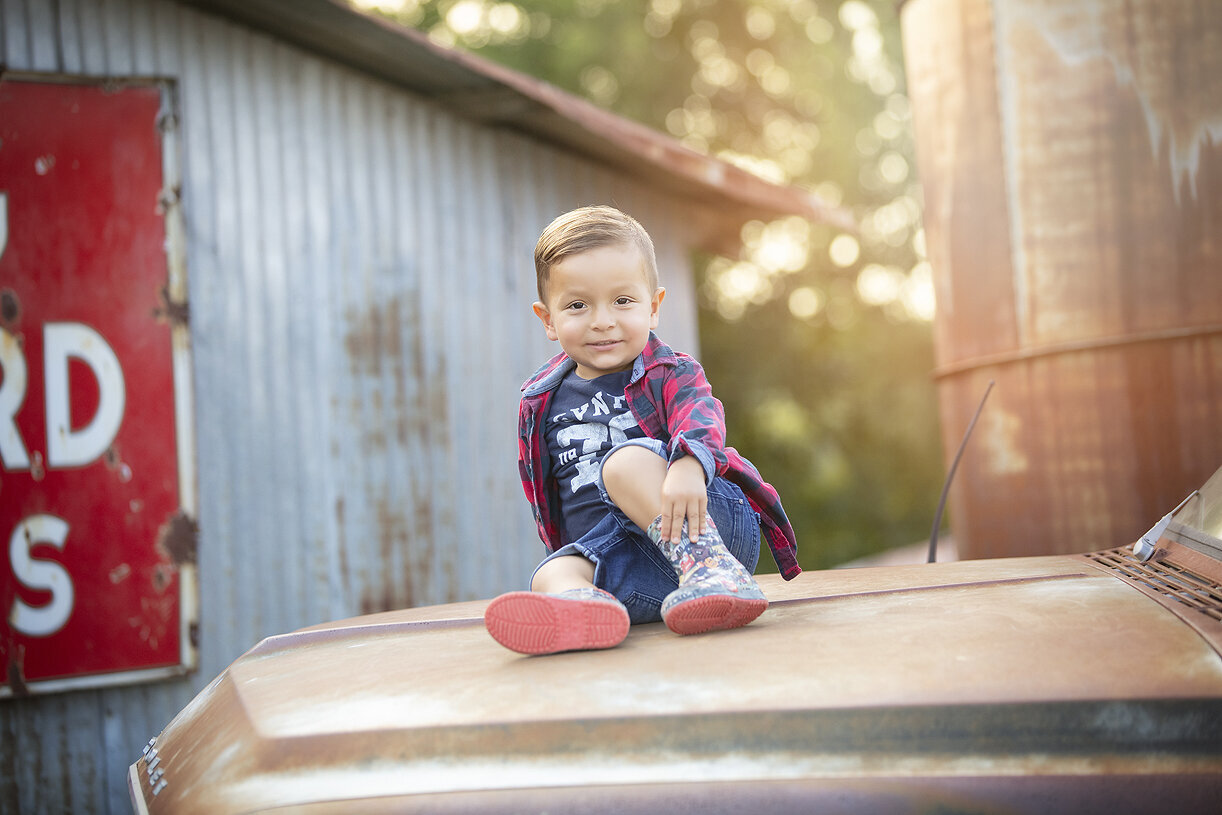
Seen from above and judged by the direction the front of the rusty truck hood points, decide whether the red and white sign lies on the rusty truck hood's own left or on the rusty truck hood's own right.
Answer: on the rusty truck hood's own right

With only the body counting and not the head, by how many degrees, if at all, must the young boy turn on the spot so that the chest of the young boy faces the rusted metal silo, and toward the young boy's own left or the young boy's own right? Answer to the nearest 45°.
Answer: approximately 135° to the young boy's own left

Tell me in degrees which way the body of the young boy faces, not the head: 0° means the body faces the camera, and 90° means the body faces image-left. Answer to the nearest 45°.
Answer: approximately 0°

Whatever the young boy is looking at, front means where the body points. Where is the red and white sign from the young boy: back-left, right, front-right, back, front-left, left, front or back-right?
back-right
